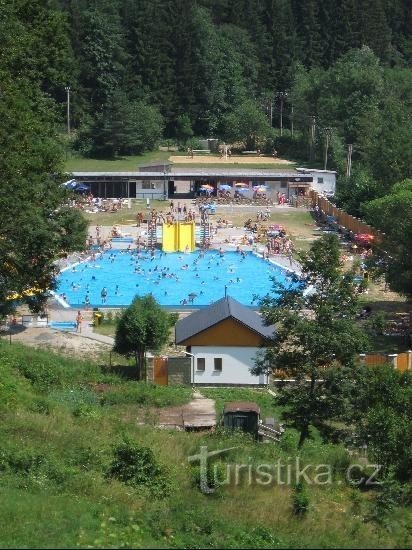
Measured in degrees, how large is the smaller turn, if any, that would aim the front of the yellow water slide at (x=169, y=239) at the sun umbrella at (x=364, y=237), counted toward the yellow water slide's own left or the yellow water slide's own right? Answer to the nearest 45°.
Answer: approximately 90° to the yellow water slide's own left

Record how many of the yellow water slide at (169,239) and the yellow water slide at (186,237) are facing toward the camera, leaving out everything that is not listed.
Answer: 2

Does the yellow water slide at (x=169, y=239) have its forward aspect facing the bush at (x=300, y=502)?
yes

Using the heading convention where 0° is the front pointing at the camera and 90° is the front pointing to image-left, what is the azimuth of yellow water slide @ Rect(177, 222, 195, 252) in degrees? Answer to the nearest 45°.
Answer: approximately 0°

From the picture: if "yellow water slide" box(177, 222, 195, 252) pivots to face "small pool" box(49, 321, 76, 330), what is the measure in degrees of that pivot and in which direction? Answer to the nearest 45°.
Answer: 0° — it already faces it

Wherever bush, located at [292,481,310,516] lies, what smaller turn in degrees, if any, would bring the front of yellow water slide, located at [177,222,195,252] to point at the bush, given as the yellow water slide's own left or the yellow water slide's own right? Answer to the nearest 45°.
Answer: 0° — it already faces it
